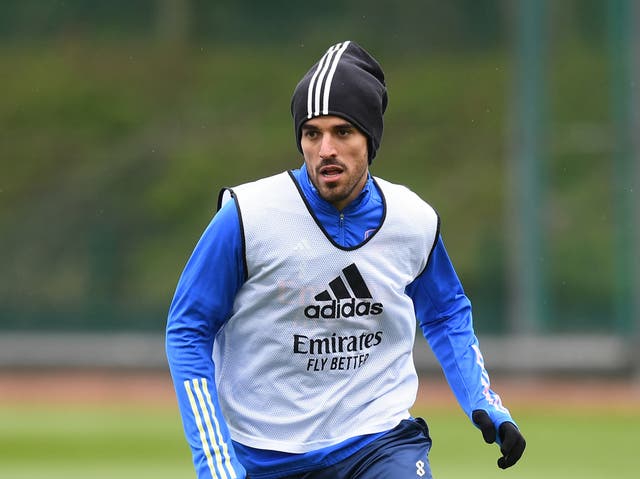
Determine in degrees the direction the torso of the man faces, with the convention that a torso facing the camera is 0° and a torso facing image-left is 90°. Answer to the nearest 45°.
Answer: approximately 0°
